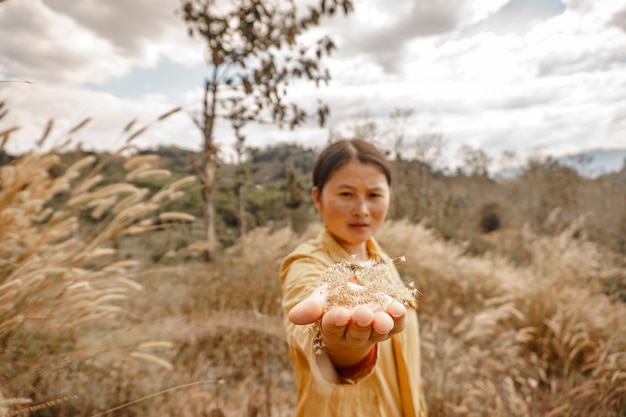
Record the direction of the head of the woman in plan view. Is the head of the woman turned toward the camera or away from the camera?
toward the camera

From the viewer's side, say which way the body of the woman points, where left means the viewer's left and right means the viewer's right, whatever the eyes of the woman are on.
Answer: facing the viewer and to the right of the viewer
